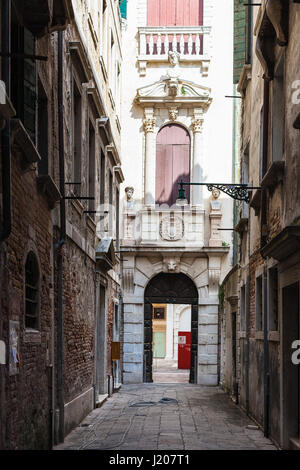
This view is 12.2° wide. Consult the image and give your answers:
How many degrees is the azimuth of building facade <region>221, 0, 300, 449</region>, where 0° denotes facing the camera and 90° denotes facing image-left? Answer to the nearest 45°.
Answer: approximately 90°

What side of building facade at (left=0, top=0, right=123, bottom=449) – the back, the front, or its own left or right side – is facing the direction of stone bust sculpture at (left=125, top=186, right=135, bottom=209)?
left

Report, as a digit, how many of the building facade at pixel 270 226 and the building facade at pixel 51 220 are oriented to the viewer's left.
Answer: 1

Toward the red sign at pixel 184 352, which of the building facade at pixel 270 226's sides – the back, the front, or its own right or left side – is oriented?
right

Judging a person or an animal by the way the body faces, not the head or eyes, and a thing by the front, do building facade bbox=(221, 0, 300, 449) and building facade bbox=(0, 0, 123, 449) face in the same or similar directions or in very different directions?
very different directions

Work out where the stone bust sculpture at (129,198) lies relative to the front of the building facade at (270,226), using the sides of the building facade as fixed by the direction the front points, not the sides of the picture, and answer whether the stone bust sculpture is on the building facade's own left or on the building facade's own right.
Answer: on the building facade's own right

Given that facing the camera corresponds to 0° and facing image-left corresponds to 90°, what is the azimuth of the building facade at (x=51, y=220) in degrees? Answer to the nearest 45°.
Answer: approximately 270°

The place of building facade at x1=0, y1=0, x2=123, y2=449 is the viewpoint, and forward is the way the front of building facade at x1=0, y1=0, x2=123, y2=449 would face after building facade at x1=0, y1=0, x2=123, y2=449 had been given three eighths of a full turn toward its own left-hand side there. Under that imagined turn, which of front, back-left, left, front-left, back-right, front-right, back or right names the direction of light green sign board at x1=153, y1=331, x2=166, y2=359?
front-right
